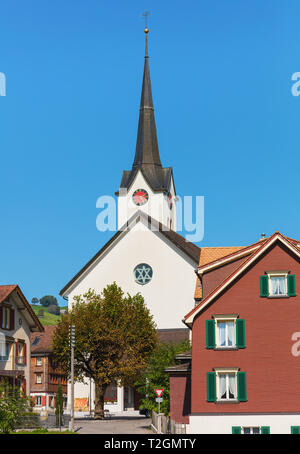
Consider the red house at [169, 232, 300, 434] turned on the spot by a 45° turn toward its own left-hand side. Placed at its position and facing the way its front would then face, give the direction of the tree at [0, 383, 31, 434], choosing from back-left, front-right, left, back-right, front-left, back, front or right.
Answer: back-right

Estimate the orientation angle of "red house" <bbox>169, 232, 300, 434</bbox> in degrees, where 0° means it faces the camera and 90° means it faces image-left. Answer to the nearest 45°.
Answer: approximately 0°

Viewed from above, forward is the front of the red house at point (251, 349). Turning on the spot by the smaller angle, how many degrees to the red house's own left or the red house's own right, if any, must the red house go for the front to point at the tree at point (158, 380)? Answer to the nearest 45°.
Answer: approximately 135° to the red house's own right

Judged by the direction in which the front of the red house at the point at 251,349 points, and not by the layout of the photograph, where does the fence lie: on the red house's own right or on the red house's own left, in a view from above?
on the red house's own right

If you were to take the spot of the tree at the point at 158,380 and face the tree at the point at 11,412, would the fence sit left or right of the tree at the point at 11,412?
left
